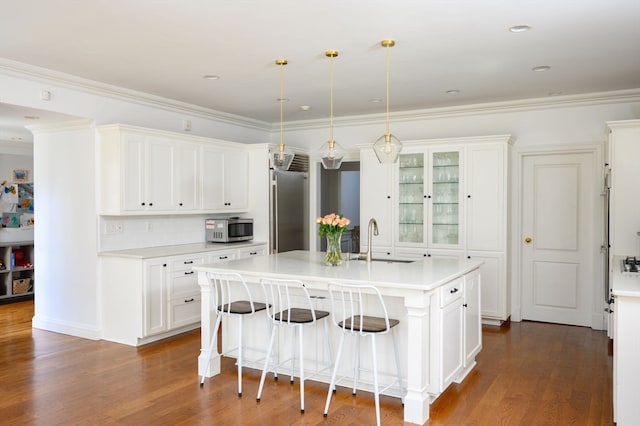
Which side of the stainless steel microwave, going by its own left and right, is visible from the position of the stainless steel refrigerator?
left

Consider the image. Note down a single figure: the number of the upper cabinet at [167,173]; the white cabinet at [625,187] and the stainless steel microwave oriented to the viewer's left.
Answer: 1

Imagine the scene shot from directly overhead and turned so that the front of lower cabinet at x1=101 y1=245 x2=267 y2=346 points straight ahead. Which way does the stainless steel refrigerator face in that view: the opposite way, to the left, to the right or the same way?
the same way

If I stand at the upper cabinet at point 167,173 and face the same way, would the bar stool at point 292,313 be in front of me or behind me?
in front

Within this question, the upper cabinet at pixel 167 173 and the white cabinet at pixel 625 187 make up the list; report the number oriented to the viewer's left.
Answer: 1

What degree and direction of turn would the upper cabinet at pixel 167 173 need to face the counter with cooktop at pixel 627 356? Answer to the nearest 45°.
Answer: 0° — it already faces it

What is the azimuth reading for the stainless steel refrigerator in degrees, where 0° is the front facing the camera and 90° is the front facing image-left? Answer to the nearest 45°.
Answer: approximately 315°

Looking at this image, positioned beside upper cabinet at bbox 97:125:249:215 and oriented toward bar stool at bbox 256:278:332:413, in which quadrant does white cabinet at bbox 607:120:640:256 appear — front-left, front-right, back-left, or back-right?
front-left

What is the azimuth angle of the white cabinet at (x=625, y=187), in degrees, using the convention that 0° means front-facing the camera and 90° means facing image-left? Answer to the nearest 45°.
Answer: approximately 90°

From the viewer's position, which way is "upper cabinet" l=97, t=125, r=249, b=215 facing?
facing the viewer and to the right of the viewer

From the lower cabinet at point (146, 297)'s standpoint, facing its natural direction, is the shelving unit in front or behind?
behind
